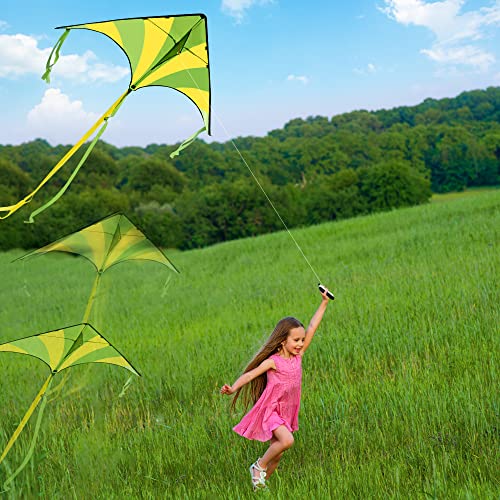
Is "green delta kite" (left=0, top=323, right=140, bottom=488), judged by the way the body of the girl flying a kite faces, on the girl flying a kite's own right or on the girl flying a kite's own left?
on the girl flying a kite's own right
